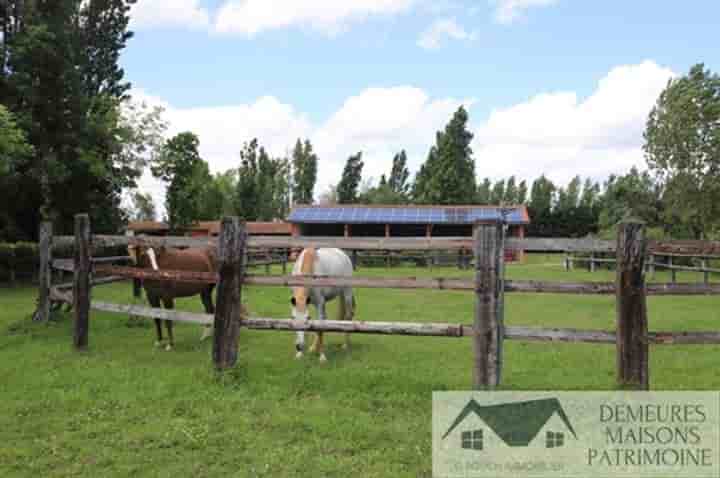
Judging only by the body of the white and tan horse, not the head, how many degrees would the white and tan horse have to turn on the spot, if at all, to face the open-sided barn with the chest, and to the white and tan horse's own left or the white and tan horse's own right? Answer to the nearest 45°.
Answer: approximately 135° to the white and tan horse's own right

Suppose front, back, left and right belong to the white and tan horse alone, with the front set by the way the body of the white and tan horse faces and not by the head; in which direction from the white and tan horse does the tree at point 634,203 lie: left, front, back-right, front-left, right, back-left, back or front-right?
back

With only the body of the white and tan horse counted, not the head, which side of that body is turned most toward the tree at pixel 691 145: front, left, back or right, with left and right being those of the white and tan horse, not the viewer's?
back

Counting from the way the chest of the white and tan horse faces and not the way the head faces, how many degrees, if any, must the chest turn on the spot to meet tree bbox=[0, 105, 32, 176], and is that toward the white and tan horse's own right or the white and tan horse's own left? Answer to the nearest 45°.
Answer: approximately 90° to the white and tan horse's own right

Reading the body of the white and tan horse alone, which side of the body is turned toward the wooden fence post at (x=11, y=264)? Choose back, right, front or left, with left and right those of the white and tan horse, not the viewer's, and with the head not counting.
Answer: right

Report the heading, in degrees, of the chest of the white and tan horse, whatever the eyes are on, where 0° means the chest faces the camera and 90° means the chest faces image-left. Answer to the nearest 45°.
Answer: approximately 45°

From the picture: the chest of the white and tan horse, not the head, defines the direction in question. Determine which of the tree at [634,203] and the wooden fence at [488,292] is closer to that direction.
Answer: the wooden fence

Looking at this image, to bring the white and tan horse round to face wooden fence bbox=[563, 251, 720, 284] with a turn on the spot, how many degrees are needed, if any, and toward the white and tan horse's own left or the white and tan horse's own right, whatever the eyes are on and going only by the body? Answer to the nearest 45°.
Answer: approximately 180°
